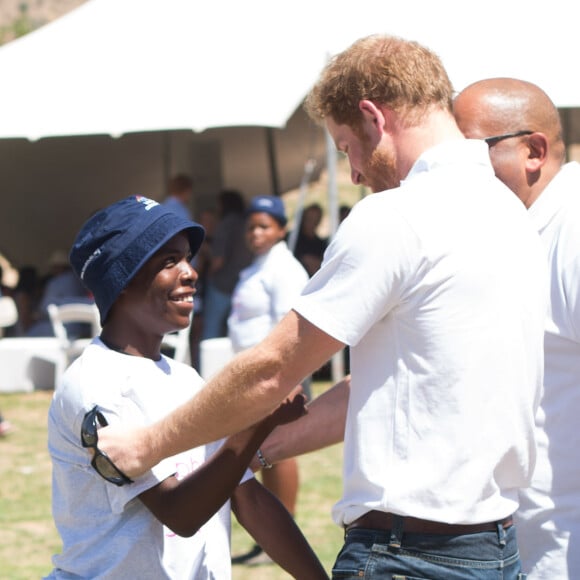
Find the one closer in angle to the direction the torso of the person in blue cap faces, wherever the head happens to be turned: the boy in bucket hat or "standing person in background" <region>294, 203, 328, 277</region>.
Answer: the boy in bucket hat

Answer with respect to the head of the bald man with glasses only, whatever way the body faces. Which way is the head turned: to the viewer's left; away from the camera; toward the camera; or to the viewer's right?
to the viewer's left

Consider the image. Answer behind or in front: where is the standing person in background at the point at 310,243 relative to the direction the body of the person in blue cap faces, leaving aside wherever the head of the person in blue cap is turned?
behind

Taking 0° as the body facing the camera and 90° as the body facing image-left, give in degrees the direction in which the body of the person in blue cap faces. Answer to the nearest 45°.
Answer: approximately 45°

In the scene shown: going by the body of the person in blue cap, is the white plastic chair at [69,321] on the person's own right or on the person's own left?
on the person's own right
